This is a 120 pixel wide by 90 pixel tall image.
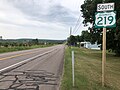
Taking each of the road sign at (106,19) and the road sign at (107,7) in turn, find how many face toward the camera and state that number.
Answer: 2

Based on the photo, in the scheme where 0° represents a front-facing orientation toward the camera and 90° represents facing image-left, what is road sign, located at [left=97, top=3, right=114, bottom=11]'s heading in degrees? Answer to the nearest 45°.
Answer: approximately 0°

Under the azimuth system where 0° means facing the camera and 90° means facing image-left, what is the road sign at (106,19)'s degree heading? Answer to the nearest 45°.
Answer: approximately 0°
